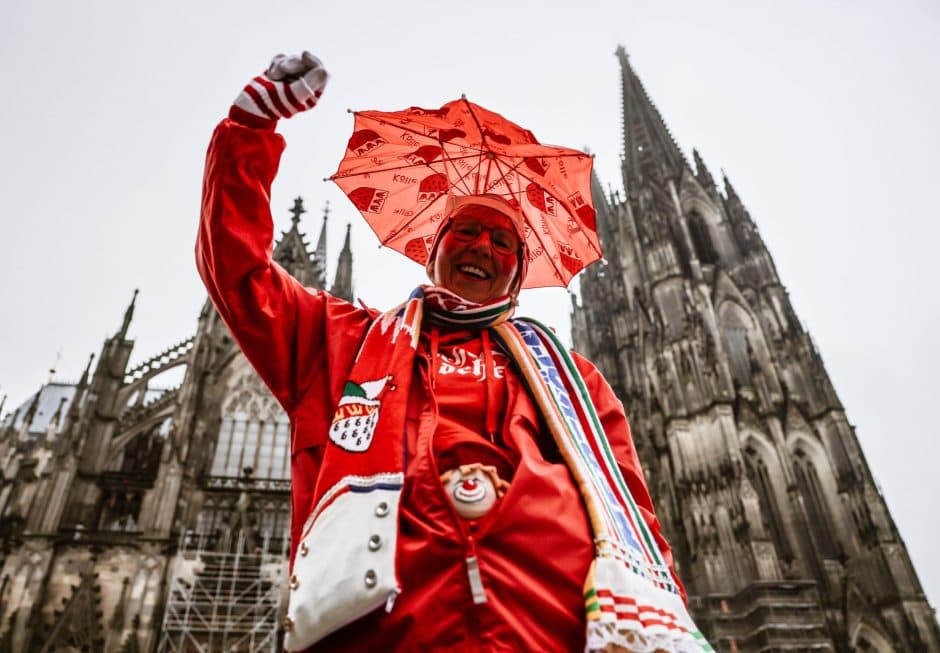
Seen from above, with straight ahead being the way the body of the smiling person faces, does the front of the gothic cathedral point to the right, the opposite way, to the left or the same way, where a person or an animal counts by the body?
to the left

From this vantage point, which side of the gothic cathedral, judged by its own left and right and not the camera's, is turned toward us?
right

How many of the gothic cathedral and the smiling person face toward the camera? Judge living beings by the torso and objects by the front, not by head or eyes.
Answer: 1

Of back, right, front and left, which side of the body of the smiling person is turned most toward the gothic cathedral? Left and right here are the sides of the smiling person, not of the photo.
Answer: back

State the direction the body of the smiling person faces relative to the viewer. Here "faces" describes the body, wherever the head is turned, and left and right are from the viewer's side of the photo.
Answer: facing the viewer

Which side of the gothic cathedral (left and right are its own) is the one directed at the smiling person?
right

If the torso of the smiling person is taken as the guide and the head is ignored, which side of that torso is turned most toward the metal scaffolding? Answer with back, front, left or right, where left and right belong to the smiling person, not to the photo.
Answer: back
